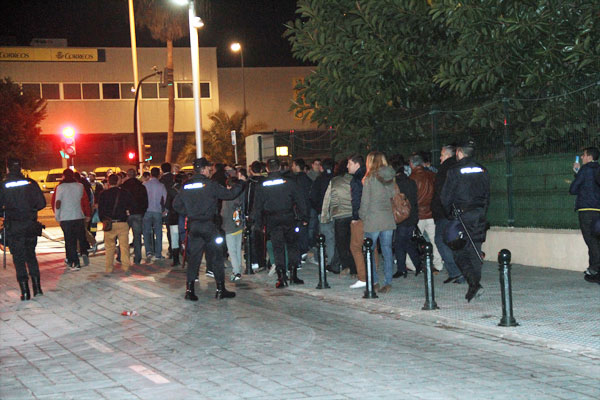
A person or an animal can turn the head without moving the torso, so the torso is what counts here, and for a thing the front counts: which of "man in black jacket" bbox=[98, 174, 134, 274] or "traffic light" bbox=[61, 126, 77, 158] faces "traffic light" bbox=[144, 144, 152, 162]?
the man in black jacket

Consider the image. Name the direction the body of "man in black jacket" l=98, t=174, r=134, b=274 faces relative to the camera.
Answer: away from the camera

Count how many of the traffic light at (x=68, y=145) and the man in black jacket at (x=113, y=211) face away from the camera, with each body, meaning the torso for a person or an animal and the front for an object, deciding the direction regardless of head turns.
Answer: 1

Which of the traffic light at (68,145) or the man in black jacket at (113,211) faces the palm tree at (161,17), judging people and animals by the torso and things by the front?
the man in black jacket

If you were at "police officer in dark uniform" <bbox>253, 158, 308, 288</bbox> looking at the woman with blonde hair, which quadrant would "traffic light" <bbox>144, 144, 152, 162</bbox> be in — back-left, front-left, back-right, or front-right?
back-left

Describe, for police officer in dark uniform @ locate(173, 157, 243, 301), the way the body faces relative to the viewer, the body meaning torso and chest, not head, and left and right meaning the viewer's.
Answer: facing away from the viewer and to the right of the viewer

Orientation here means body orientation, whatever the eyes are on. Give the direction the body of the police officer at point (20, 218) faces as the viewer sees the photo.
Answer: away from the camera

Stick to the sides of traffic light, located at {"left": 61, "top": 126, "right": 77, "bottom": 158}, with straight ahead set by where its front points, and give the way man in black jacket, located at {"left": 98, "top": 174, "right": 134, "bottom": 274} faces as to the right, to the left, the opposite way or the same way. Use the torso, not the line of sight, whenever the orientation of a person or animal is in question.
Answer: the opposite way

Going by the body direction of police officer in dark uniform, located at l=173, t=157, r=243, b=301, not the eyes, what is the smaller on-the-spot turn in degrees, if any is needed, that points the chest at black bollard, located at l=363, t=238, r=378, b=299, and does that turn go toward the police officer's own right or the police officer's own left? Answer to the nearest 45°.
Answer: approximately 45° to the police officer's own right

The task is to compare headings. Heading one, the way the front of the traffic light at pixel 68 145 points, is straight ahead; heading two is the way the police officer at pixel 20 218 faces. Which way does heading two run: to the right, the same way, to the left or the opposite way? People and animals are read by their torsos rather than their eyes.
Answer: the opposite way

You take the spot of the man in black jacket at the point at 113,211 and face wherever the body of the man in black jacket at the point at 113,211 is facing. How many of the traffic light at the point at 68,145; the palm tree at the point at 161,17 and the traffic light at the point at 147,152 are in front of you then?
3

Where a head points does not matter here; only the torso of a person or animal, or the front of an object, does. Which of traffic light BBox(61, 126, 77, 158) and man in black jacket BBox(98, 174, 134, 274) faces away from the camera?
the man in black jacket
